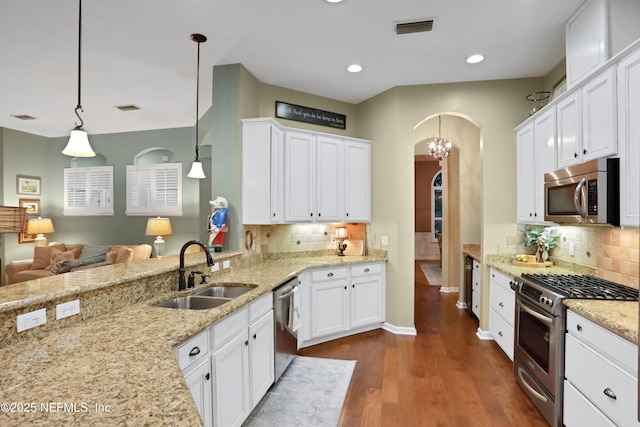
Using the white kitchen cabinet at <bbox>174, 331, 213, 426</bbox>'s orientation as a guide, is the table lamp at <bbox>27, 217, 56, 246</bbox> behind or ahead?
behind

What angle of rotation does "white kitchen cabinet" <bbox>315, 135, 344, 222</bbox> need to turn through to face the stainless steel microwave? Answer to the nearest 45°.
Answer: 0° — it already faces it

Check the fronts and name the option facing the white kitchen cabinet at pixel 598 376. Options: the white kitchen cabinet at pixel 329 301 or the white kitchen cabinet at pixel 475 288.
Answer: the white kitchen cabinet at pixel 329 301

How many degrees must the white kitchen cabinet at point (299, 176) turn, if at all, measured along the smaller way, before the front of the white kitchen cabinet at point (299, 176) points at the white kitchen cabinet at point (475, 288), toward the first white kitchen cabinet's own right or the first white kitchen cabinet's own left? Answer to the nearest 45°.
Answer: approximately 45° to the first white kitchen cabinet's own left

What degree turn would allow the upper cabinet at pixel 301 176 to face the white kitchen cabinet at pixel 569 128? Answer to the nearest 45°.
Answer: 0° — it already faces it

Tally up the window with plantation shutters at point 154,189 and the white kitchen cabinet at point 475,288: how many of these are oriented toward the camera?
1

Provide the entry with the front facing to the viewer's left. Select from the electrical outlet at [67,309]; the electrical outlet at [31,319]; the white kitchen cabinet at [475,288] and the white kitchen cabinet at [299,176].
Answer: the white kitchen cabinet at [475,288]

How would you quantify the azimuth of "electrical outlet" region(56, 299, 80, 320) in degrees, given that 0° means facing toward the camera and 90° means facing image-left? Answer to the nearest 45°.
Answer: approximately 315°

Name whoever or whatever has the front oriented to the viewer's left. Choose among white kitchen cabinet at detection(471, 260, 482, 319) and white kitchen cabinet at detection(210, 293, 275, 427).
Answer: white kitchen cabinet at detection(471, 260, 482, 319)
